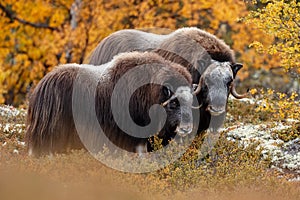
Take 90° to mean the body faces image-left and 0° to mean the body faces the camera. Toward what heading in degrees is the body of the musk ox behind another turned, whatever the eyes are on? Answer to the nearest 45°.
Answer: approximately 315°

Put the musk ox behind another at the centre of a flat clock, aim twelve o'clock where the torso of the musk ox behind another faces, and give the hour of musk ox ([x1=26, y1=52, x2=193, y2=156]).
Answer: The musk ox is roughly at 3 o'clock from the musk ox behind another.
